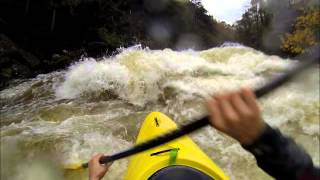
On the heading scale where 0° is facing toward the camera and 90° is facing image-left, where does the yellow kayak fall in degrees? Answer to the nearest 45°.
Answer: approximately 180°
